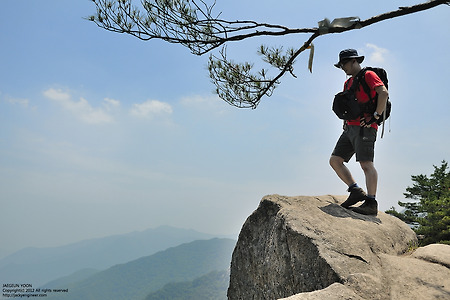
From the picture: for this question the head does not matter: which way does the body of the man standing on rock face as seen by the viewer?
to the viewer's left
